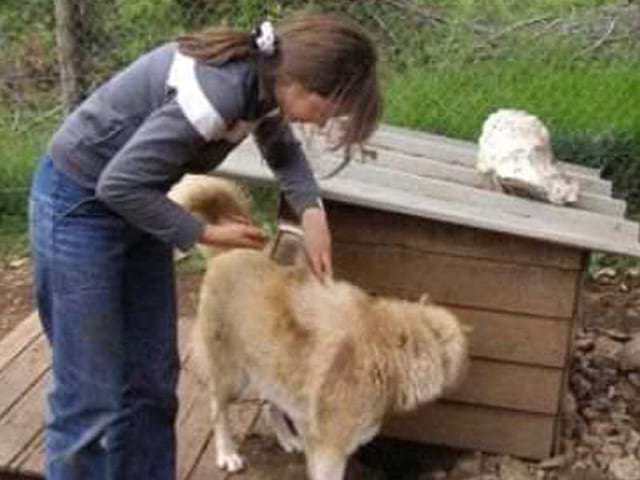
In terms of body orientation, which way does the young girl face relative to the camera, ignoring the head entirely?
to the viewer's right

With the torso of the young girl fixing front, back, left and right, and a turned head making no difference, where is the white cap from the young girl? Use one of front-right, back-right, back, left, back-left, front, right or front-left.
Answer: front-left

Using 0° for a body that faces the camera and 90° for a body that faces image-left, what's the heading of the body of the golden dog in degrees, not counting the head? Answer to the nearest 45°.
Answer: approximately 315°

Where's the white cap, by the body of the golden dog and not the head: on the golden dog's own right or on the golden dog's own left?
on the golden dog's own left

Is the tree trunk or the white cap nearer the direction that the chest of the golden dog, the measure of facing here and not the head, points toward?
the white cap

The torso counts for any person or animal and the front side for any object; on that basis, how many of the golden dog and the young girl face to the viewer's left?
0

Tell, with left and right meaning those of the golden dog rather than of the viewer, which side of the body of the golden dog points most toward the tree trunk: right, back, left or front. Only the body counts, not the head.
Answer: back

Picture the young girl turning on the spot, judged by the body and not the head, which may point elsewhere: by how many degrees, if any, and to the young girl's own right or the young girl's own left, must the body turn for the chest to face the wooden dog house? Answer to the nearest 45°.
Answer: approximately 45° to the young girl's own left
